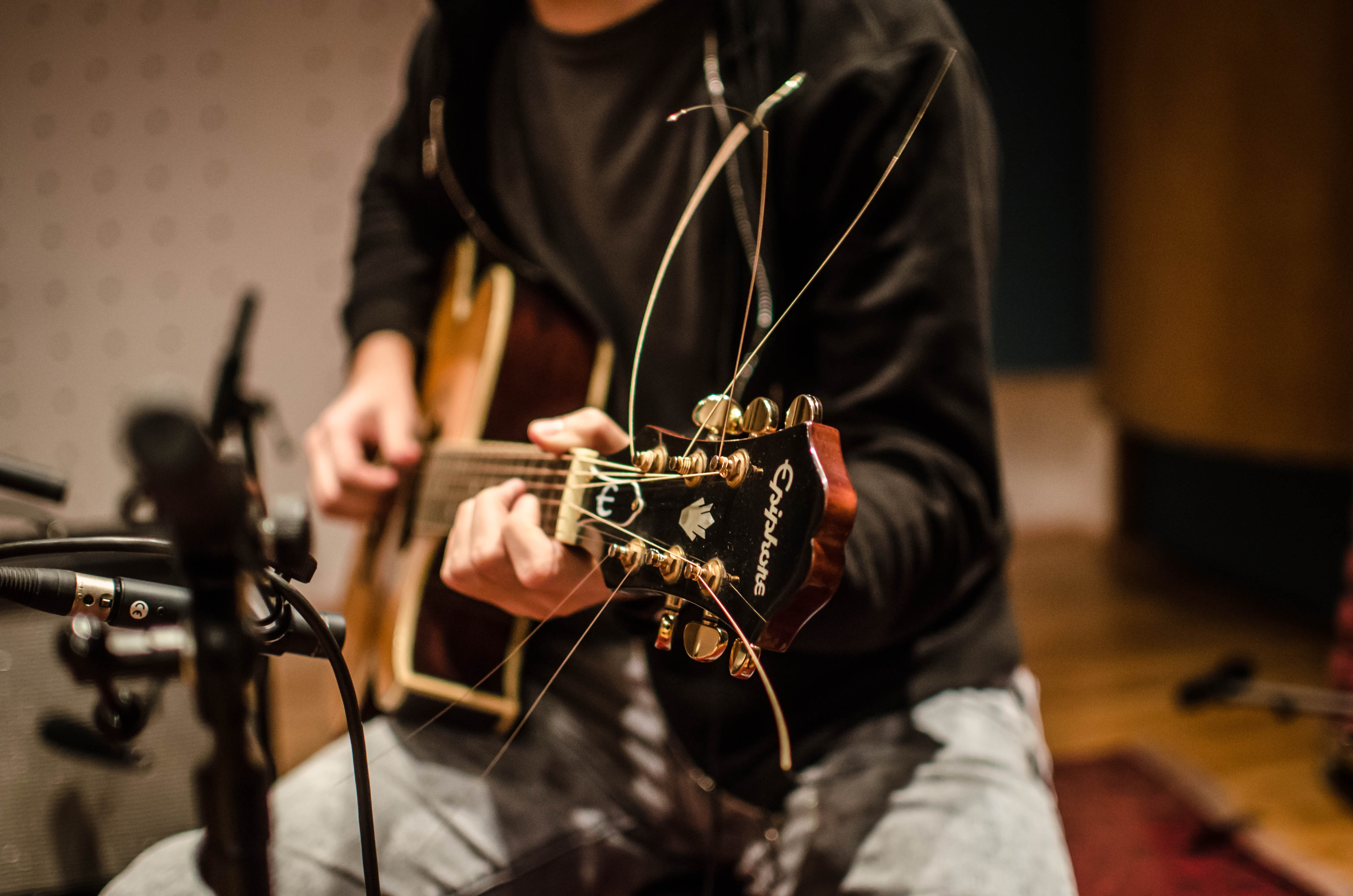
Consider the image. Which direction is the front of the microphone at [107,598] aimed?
to the viewer's right

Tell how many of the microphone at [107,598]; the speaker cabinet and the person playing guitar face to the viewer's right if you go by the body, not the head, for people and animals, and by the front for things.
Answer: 1

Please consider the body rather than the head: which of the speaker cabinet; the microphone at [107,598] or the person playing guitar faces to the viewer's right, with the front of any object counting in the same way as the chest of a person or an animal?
the microphone

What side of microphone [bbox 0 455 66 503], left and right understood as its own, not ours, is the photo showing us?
right

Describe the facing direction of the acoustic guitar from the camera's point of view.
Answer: facing the viewer and to the left of the viewer

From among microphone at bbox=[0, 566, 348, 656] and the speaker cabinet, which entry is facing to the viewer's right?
the microphone

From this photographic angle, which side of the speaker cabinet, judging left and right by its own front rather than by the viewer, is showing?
front
